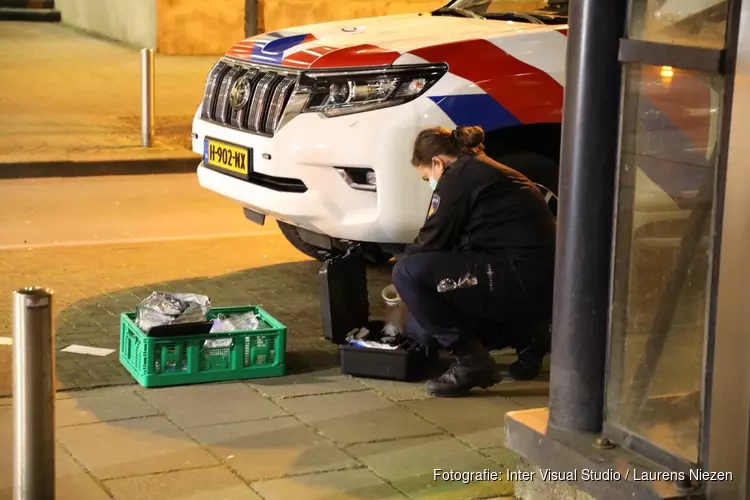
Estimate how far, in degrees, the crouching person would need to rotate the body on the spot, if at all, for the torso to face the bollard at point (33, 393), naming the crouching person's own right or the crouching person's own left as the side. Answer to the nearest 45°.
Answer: approximately 45° to the crouching person's own left

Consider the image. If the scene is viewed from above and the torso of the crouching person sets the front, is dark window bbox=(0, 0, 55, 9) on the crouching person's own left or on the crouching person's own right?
on the crouching person's own right

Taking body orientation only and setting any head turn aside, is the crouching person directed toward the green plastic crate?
yes

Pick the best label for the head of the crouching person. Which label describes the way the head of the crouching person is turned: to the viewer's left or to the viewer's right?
to the viewer's left

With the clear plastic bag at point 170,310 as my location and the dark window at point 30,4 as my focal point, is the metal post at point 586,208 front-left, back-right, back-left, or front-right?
back-right

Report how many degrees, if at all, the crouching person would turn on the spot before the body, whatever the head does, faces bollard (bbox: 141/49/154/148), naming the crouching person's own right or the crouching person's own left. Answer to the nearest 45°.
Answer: approximately 45° to the crouching person's own right

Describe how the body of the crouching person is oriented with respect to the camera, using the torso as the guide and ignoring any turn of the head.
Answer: to the viewer's left

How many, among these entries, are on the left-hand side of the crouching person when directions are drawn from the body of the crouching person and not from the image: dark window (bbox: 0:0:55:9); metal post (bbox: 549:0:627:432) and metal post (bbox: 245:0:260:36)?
1
